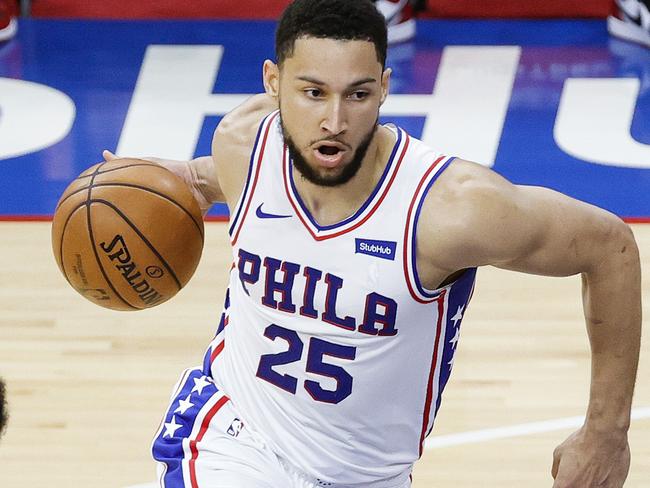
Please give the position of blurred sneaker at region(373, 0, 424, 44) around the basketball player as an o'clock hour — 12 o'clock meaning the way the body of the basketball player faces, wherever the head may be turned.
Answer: The blurred sneaker is roughly at 6 o'clock from the basketball player.

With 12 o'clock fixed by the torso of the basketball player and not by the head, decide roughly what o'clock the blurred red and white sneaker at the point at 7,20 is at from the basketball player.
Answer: The blurred red and white sneaker is roughly at 5 o'clock from the basketball player.

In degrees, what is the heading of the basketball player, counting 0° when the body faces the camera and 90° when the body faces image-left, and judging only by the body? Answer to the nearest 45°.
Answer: approximately 0°
